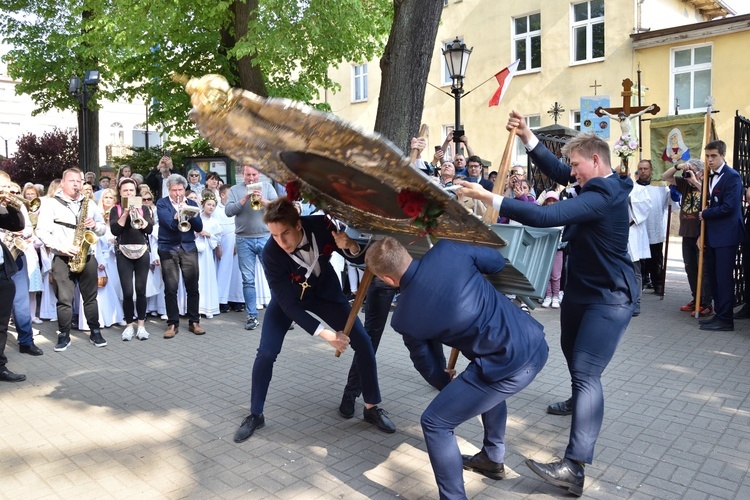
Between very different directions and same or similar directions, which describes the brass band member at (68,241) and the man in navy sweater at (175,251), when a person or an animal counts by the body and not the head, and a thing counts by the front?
same or similar directions

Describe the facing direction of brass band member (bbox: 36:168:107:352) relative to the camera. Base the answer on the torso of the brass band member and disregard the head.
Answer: toward the camera

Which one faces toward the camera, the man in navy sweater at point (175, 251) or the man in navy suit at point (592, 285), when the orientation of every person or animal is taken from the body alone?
the man in navy sweater at point (175, 251)

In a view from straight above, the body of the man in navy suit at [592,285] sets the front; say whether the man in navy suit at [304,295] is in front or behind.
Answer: in front

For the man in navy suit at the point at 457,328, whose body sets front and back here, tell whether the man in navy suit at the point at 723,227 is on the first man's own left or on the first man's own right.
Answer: on the first man's own right

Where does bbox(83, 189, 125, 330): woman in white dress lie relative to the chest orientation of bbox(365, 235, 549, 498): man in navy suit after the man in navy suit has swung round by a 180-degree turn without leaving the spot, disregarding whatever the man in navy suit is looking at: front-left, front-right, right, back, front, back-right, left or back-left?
back

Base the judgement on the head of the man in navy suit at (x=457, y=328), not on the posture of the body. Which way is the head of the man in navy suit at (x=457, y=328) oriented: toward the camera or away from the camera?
away from the camera

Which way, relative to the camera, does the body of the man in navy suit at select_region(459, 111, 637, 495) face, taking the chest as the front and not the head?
to the viewer's left

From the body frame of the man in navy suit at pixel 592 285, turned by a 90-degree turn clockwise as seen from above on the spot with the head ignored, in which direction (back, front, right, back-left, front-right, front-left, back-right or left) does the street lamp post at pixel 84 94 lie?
front-left

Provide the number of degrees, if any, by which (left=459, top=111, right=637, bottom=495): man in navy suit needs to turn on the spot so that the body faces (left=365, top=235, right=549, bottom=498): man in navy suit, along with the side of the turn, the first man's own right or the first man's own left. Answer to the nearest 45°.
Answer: approximately 45° to the first man's own left

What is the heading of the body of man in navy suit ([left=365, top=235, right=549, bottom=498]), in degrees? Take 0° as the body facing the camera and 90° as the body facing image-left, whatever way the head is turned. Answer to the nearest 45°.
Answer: approximately 135°

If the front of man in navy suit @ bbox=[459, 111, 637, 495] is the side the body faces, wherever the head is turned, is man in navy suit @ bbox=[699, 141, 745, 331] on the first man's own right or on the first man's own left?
on the first man's own right

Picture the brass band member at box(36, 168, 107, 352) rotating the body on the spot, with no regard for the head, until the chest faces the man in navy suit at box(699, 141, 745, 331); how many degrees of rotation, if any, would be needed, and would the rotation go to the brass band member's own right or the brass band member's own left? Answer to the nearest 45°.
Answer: approximately 90° to the brass band member's own left

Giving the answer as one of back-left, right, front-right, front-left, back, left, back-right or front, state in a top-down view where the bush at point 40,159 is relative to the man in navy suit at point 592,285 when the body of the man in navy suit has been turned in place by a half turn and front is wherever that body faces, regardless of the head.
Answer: back-left

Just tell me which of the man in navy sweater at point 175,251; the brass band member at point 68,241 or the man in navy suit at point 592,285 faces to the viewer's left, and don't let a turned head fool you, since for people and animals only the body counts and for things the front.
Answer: the man in navy suit at point 592,285

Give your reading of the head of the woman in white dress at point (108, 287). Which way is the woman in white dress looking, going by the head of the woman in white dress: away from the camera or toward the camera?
toward the camera

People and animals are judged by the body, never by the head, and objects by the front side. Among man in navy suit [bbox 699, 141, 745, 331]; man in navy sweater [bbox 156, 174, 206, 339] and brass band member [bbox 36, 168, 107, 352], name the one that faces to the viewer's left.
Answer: man in navy suit [bbox 699, 141, 745, 331]
